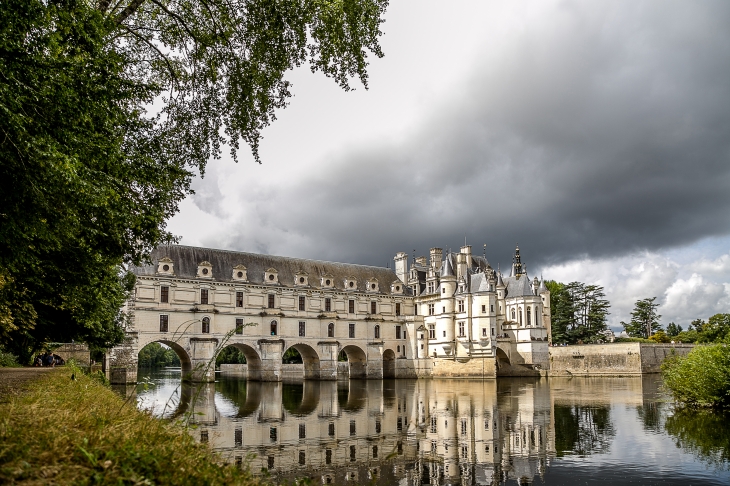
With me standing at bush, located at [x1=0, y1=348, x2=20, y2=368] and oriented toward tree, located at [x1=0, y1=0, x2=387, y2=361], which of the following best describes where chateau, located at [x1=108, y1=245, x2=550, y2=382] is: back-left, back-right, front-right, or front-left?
back-left

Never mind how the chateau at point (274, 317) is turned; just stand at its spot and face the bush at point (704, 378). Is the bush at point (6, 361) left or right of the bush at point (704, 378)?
right

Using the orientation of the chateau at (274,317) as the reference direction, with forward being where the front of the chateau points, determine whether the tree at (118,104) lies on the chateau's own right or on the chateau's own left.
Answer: on the chateau's own right

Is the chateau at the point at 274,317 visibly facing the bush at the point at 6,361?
no

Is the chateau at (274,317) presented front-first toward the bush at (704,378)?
no

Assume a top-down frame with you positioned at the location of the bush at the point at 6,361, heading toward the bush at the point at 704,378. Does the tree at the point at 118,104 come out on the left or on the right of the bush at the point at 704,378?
right
